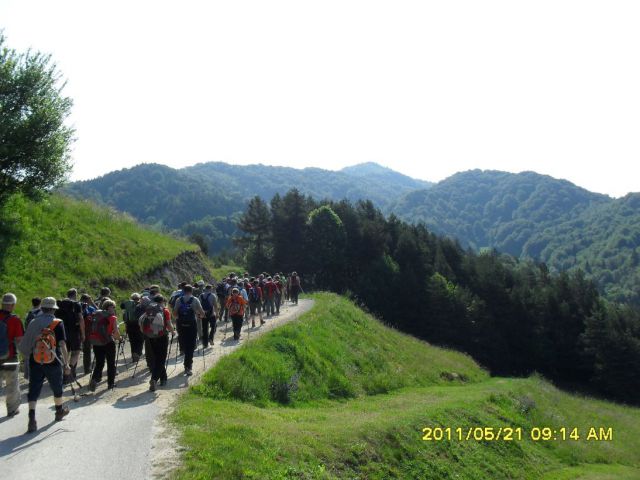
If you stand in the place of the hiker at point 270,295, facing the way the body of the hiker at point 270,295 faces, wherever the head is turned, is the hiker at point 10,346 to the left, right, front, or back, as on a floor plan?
back

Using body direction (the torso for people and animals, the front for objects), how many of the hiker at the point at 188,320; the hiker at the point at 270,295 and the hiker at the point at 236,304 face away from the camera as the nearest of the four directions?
3

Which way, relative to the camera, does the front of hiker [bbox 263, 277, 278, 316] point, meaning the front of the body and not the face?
away from the camera

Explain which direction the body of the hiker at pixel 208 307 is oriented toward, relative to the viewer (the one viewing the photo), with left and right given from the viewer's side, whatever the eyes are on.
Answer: facing away from the viewer

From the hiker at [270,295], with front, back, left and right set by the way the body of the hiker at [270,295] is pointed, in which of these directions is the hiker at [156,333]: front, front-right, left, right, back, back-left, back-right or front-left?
back

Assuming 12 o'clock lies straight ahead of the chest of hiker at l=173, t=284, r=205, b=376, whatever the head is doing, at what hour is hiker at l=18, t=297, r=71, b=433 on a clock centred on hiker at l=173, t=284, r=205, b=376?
hiker at l=18, t=297, r=71, b=433 is roughly at 7 o'clock from hiker at l=173, t=284, r=205, b=376.

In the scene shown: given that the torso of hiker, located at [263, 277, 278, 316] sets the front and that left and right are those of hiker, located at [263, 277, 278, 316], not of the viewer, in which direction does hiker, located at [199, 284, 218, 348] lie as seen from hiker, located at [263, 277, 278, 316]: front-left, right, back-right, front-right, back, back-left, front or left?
back

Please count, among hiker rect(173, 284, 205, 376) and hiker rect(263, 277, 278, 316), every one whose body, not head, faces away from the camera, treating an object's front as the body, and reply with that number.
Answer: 2

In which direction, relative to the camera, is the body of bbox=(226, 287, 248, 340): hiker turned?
away from the camera

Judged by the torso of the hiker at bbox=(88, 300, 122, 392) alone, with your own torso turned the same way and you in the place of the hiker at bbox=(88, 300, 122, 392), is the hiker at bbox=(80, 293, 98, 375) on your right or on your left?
on your left

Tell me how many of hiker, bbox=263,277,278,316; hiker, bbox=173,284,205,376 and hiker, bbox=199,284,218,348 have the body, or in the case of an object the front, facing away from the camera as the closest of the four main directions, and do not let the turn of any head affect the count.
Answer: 3

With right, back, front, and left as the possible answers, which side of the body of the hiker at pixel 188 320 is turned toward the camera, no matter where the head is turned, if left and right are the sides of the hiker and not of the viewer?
back
